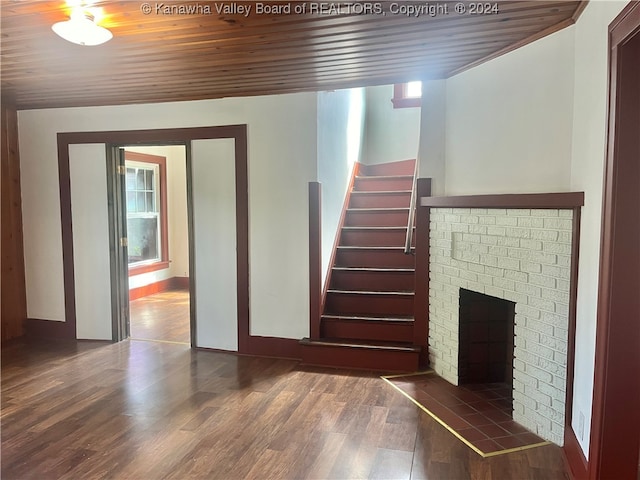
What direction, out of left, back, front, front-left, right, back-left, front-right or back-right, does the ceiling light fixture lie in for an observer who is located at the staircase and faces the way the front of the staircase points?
front-right

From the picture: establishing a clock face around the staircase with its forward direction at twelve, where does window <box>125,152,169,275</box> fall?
The window is roughly at 4 o'clock from the staircase.

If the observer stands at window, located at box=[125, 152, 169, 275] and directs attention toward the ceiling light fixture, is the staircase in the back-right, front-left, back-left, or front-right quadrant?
front-left

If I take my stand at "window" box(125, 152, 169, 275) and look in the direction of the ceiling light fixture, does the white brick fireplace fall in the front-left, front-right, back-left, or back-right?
front-left

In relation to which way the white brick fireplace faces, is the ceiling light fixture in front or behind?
in front

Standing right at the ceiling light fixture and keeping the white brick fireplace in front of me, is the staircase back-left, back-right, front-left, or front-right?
front-left

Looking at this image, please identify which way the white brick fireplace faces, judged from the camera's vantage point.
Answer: facing the viewer and to the left of the viewer

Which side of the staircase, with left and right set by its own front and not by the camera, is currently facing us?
front

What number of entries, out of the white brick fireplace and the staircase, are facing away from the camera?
0
